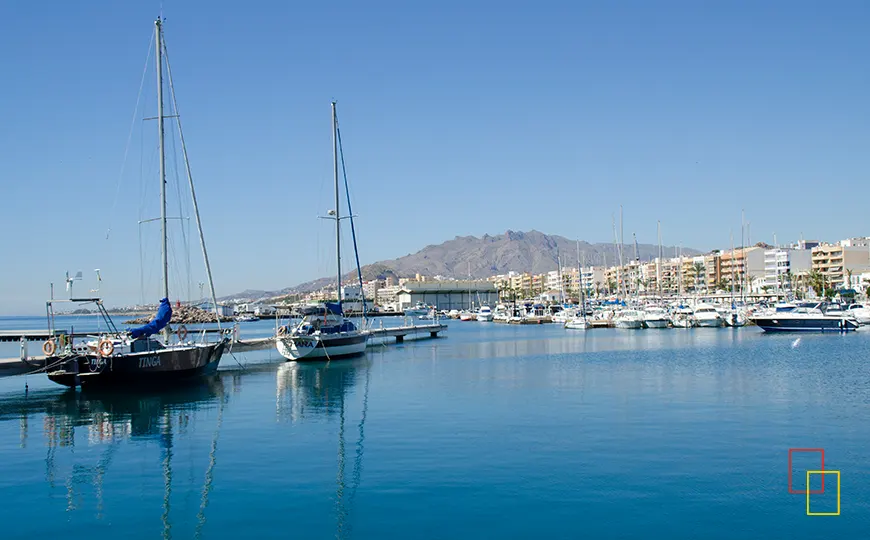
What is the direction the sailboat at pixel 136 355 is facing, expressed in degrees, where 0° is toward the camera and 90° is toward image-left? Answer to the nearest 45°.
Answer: approximately 225°
